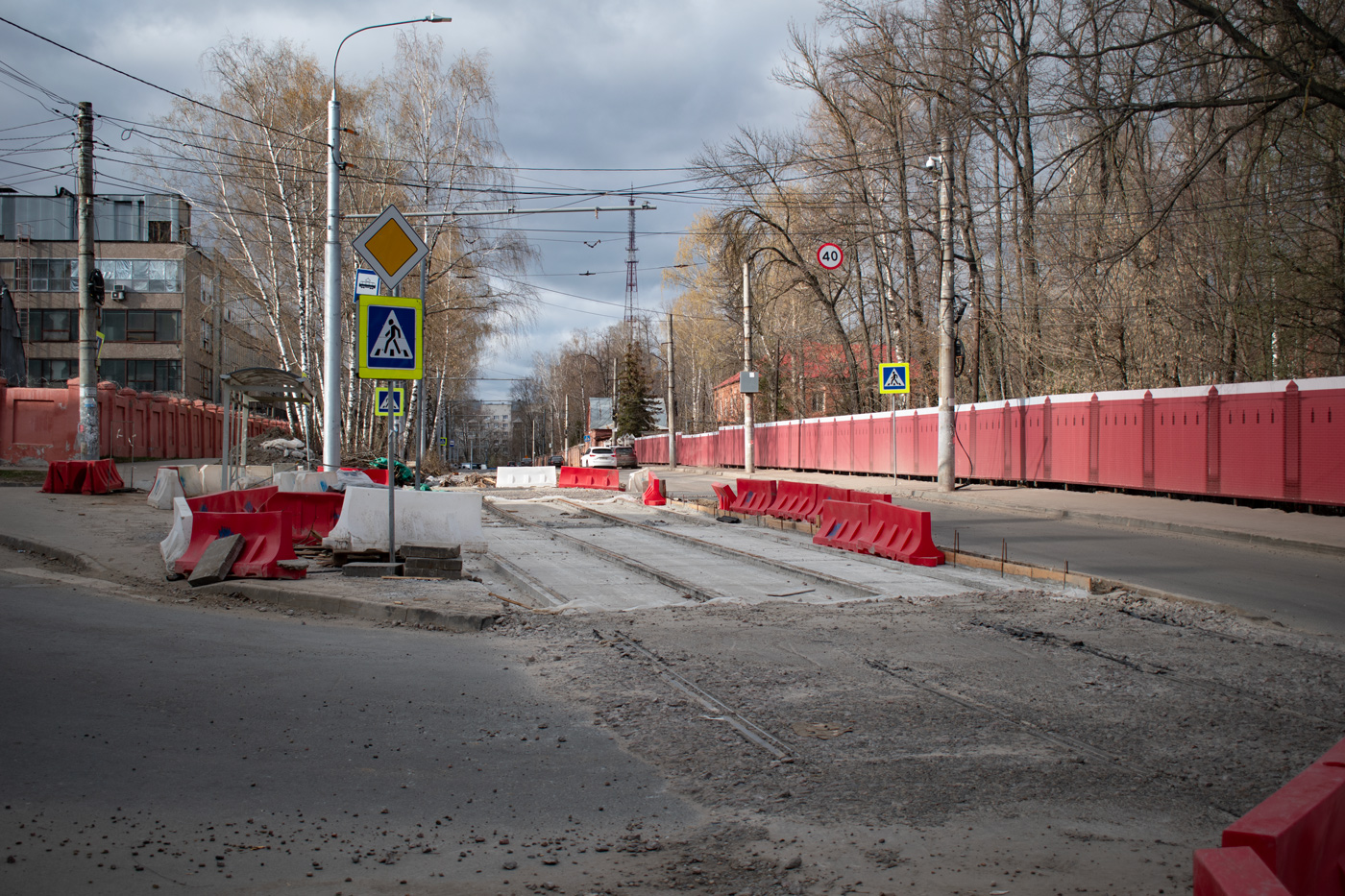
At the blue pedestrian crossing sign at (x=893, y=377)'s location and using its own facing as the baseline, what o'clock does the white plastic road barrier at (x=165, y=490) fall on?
The white plastic road barrier is roughly at 2 o'clock from the blue pedestrian crossing sign.

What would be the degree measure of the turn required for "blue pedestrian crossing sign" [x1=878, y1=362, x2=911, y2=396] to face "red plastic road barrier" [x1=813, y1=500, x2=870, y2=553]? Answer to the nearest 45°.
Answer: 0° — it already faces it

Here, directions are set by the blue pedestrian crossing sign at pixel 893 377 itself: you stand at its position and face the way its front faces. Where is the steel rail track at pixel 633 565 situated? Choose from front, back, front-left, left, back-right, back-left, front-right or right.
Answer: front

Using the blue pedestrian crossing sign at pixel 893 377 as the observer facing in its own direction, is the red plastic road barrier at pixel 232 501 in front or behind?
in front

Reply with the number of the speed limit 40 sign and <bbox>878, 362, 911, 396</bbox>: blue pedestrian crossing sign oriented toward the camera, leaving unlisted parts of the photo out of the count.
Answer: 2

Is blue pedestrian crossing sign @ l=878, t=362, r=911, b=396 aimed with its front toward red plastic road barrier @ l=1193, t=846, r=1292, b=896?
yes

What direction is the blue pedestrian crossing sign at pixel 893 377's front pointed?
toward the camera

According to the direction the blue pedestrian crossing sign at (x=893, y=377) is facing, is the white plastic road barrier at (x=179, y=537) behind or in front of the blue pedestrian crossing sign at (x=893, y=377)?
in front

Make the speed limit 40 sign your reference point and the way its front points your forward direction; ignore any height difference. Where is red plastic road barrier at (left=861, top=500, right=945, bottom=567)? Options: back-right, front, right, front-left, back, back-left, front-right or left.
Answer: front

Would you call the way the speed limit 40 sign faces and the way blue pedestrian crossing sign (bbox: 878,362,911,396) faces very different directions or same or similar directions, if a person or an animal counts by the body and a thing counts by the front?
same or similar directions

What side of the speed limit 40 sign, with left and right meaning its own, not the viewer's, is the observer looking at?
front

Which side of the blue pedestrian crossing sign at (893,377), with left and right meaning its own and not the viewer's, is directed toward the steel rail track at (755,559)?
front

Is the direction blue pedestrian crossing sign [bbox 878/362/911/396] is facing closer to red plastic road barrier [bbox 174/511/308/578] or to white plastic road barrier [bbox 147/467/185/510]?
the red plastic road barrier
